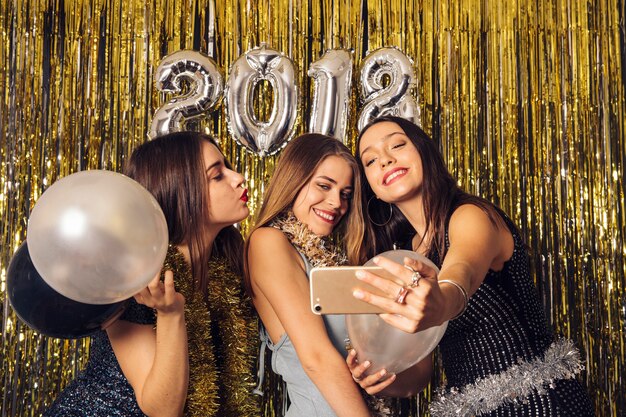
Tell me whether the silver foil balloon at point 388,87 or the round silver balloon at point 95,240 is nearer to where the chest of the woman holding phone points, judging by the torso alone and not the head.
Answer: the round silver balloon

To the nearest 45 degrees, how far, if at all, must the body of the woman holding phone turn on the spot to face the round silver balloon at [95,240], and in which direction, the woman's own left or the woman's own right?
0° — they already face it

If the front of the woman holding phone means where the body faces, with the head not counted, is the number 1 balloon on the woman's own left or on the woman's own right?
on the woman's own right

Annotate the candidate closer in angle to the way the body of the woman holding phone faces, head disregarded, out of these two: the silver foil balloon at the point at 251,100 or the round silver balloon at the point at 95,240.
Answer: the round silver balloon

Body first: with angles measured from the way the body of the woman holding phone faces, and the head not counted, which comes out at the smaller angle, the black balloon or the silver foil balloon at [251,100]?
the black balloon

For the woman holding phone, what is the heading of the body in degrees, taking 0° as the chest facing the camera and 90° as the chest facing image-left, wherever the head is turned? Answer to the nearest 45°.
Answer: approximately 45°

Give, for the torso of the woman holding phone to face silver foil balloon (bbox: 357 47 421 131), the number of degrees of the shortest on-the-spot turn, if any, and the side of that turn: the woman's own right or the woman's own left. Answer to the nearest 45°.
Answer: approximately 135° to the woman's own right

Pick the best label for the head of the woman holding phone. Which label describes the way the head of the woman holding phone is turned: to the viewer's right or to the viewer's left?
to the viewer's left
